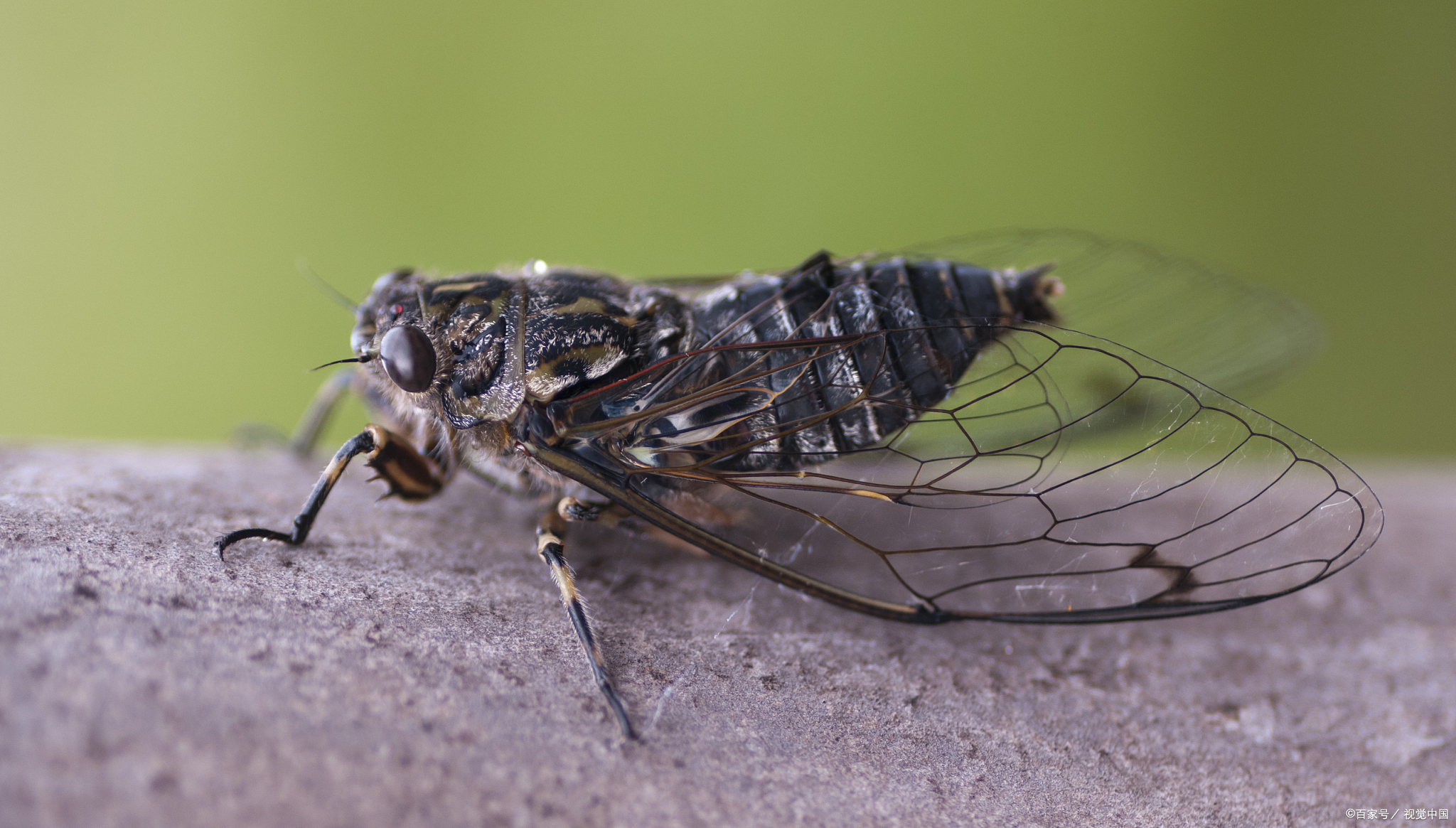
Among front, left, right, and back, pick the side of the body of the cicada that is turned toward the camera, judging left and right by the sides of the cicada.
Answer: left
